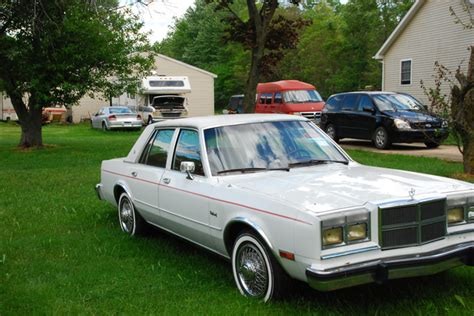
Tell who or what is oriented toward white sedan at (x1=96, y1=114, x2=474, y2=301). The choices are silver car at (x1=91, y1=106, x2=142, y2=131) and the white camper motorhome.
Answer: the white camper motorhome

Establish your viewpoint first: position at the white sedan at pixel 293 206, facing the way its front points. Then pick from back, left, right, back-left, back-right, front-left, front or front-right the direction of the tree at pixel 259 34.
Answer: back-left

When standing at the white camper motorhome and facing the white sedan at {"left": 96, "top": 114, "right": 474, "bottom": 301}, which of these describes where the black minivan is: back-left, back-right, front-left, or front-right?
front-left

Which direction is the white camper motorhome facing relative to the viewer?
toward the camera

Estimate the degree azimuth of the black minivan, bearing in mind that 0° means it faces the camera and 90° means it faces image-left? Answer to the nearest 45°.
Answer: approximately 315°

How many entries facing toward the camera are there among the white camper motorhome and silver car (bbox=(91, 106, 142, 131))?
1

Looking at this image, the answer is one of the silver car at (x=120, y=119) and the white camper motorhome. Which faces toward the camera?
the white camper motorhome

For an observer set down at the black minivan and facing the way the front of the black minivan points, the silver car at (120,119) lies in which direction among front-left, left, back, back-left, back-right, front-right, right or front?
back

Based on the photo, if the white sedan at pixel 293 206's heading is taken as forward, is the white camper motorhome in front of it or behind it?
behind

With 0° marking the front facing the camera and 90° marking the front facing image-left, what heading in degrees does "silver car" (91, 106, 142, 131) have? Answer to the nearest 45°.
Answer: approximately 135°

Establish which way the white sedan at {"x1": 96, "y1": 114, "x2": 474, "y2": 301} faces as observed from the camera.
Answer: facing the viewer and to the right of the viewer

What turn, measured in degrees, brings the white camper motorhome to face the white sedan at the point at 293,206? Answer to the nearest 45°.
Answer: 0° — it already faces it

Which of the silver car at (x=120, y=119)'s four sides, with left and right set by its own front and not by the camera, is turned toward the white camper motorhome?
right

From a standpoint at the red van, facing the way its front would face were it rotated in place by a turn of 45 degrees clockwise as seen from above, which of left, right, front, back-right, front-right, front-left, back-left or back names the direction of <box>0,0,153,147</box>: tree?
front-right

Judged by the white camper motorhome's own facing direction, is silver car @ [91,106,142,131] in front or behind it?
in front
